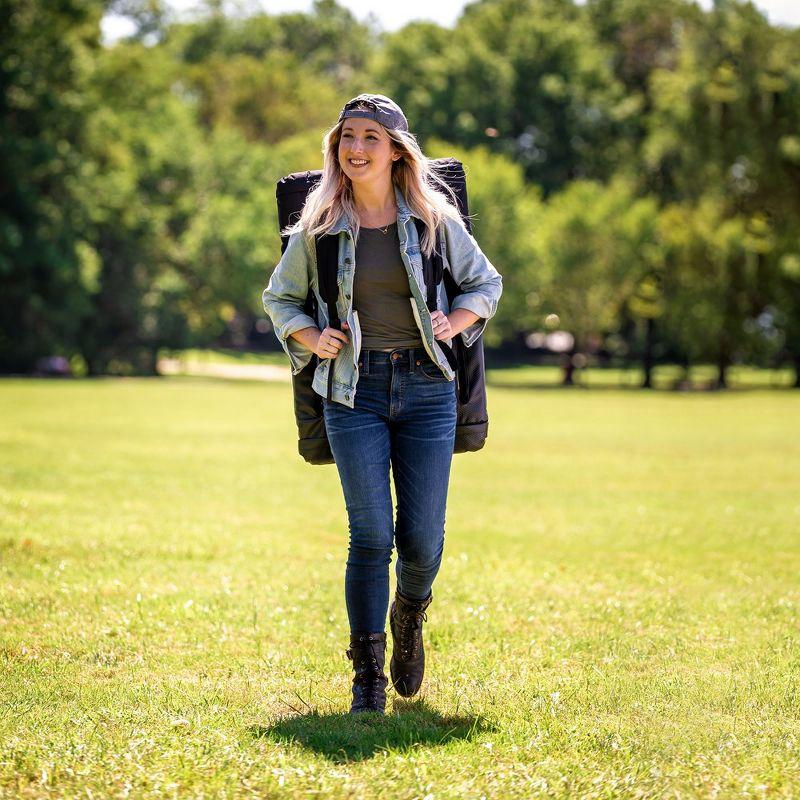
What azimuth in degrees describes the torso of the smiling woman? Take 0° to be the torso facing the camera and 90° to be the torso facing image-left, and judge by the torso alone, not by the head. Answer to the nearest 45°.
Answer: approximately 0°
